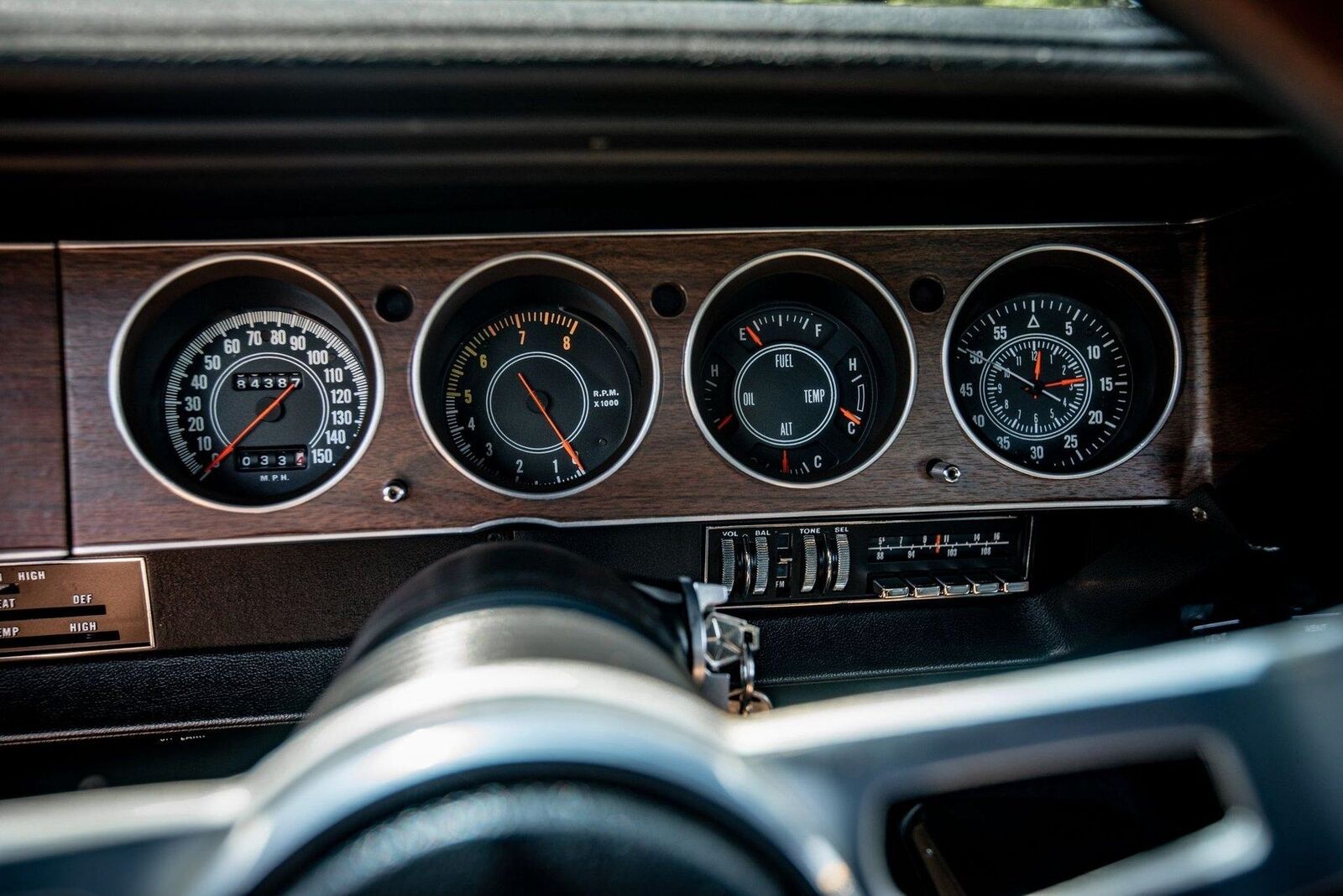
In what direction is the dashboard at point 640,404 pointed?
toward the camera

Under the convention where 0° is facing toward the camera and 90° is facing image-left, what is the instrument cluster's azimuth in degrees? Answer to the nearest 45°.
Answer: approximately 0°
